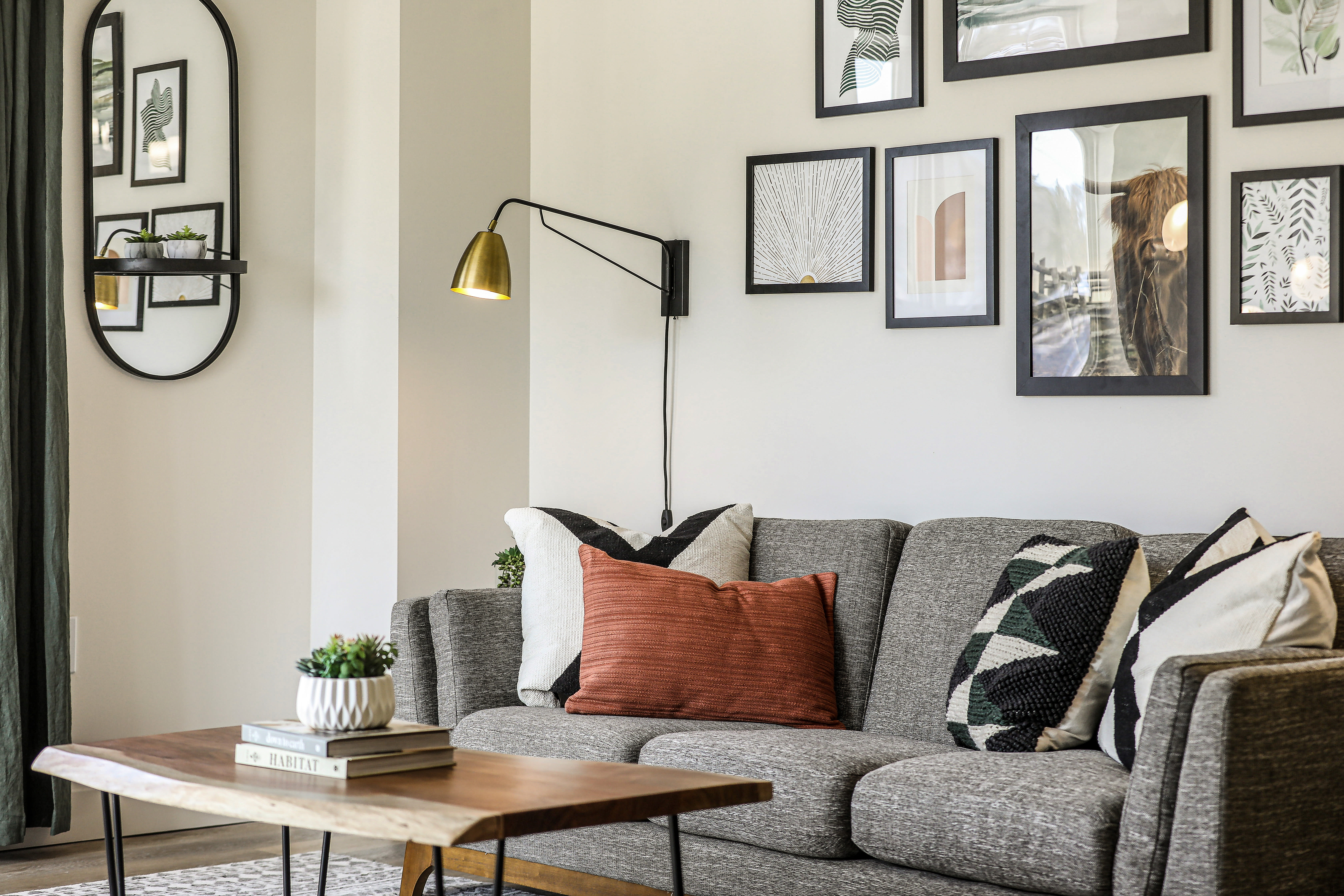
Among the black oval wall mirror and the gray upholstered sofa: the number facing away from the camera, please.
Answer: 0

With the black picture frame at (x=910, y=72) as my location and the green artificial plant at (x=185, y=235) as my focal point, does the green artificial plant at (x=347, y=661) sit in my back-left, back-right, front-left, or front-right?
front-left

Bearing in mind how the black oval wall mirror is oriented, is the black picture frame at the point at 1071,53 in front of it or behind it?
in front

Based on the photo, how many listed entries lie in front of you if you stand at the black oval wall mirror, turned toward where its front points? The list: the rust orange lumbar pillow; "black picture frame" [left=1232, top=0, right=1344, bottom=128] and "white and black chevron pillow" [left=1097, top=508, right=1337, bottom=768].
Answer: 3

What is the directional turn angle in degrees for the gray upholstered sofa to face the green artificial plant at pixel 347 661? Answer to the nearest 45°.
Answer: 0° — it already faces it

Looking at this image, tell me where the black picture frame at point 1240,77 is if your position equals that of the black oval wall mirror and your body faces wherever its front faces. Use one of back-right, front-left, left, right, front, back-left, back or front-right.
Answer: front

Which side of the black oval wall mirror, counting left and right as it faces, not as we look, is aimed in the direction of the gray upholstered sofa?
front

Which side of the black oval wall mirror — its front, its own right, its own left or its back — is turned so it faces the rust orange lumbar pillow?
front

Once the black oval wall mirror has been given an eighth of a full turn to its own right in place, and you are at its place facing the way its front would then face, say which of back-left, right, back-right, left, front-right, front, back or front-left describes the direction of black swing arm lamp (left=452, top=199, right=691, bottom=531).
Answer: left

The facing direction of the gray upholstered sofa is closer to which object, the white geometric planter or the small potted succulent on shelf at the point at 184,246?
the white geometric planter

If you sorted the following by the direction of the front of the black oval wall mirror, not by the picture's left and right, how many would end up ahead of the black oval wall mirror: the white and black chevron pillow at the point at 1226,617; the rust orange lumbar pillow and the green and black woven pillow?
3

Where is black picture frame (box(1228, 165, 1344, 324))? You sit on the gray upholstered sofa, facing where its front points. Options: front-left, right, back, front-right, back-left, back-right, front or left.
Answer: back
